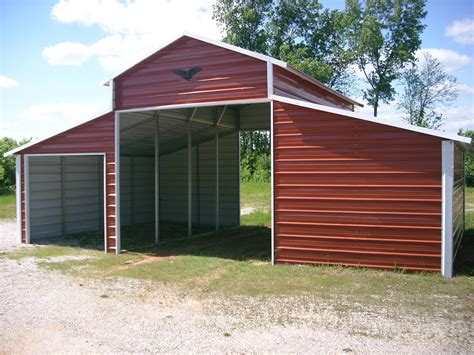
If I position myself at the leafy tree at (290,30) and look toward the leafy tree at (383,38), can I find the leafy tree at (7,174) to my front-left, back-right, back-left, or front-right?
back-right

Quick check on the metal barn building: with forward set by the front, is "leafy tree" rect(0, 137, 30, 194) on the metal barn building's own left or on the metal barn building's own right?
on the metal barn building's own right

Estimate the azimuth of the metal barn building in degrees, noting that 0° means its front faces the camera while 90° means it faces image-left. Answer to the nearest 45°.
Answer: approximately 45°

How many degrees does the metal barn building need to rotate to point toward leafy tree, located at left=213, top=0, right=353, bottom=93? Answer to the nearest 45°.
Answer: approximately 135° to its right

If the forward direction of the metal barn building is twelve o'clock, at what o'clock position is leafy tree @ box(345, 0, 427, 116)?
The leafy tree is roughly at 5 o'clock from the metal barn building.
